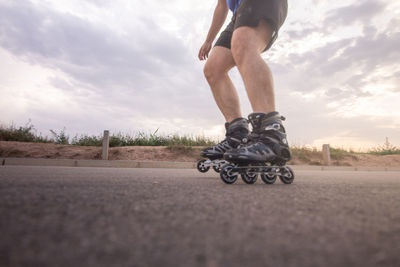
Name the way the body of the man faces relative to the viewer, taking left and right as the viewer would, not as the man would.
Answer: facing the viewer and to the left of the viewer

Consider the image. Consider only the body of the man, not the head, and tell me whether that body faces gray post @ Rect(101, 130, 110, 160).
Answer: no

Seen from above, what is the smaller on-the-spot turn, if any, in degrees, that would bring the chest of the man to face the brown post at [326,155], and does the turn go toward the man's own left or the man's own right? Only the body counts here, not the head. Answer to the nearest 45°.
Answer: approximately 135° to the man's own right

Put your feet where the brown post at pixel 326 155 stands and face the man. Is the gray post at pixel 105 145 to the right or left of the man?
right
